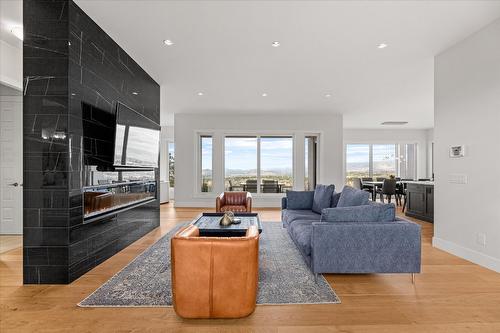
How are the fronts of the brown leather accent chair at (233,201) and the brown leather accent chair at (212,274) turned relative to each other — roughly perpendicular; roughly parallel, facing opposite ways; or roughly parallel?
roughly parallel, facing opposite ways

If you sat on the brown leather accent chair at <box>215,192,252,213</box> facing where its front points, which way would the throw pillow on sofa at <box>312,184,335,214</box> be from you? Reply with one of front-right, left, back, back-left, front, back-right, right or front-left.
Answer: front-left

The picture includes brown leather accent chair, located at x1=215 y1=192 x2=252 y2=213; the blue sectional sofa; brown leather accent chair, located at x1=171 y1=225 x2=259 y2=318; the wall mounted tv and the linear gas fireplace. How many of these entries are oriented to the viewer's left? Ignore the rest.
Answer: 1

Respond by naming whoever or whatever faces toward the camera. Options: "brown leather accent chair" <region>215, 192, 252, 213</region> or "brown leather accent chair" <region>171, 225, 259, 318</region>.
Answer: "brown leather accent chair" <region>215, 192, 252, 213</region>

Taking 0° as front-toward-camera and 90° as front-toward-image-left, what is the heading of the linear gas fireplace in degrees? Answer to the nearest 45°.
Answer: approximately 315°

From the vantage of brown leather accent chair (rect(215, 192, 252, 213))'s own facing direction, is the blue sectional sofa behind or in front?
in front

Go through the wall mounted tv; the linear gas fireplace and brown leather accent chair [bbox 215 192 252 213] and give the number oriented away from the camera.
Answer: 0

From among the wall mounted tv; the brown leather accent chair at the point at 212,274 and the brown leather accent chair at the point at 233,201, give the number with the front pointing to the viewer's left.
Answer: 0

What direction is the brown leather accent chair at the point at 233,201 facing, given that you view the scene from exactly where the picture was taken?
facing the viewer

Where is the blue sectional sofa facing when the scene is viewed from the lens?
facing to the left of the viewer

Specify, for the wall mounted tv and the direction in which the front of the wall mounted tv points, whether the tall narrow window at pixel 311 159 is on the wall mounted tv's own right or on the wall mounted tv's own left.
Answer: on the wall mounted tv's own left

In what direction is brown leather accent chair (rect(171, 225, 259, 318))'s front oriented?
away from the camera

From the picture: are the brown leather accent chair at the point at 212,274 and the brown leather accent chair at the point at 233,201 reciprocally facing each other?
yes

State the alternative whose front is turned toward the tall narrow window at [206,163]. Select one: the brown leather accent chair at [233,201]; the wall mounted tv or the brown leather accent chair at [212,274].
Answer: the brown leather accent chair at [212,274]

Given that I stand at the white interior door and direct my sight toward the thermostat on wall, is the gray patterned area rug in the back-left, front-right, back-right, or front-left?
front-right

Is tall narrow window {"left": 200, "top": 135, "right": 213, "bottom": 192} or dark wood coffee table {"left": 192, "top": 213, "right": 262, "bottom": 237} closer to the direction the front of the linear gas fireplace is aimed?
the dark wood coffee table
